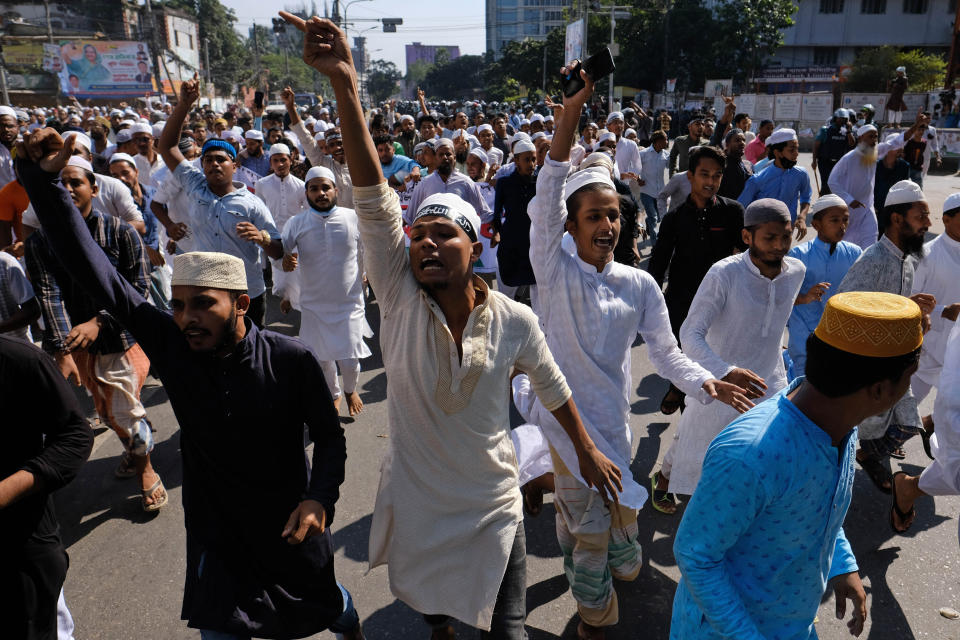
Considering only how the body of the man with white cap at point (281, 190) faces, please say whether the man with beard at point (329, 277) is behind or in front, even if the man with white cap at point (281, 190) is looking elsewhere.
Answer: in front

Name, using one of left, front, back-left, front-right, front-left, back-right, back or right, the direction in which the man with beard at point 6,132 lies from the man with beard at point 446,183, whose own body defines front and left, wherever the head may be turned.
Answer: right

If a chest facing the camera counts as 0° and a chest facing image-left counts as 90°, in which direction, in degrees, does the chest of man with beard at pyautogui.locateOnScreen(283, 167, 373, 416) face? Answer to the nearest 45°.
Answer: approximately 0°

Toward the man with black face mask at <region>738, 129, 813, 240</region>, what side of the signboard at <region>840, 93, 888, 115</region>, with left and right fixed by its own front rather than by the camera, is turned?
front

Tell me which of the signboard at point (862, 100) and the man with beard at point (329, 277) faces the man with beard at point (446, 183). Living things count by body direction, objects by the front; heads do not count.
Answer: the signboard

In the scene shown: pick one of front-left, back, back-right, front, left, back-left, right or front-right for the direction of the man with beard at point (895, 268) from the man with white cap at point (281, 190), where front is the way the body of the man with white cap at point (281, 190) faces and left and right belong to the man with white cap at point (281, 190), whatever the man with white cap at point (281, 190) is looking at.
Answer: front-left

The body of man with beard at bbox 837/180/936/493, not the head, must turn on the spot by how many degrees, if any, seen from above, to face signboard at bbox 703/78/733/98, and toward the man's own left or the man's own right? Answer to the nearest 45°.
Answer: approximately 135° to the man's own left

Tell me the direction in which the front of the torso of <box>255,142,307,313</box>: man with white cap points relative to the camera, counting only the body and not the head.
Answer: toward the camera

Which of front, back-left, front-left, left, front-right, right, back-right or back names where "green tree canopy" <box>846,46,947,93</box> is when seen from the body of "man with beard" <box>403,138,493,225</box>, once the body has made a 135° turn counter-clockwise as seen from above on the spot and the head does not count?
front

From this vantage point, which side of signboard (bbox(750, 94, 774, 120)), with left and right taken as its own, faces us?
front

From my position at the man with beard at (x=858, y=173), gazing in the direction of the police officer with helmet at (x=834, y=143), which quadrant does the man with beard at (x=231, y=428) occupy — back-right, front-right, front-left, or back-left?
back-left

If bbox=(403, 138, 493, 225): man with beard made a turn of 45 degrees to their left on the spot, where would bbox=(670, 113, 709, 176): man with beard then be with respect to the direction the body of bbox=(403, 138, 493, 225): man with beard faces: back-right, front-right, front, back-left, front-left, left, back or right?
left

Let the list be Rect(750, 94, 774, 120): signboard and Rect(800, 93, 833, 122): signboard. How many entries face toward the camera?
2

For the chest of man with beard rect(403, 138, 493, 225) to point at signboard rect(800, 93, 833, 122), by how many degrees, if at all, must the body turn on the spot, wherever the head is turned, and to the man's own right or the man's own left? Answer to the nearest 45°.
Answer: approximately 135° to the man's own left

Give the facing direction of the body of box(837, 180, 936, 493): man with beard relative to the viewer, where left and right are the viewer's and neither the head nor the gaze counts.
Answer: facing the viewer and to the right of the viewer

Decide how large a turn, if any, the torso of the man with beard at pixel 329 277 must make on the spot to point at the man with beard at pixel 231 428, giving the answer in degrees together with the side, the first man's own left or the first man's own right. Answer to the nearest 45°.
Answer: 0° — they already face them
